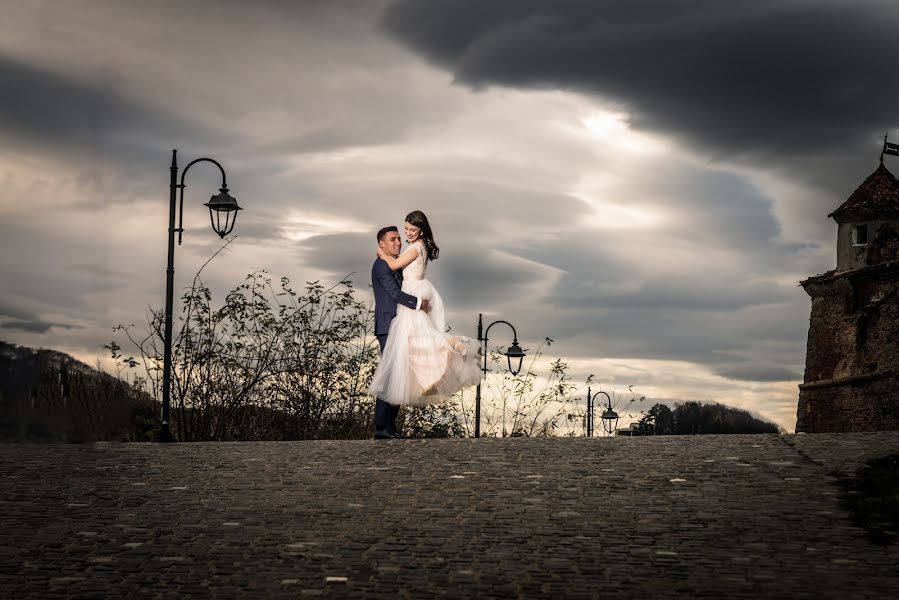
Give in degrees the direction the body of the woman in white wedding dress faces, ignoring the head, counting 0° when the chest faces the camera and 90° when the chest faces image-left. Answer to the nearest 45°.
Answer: approximately 90°

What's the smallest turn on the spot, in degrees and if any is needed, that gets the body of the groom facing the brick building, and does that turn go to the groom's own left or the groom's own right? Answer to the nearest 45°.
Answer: approximately 45° to the groom's own left

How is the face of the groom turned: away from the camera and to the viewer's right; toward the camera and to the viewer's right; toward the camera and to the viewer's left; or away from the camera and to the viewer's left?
toward the camera and to the viewer's right

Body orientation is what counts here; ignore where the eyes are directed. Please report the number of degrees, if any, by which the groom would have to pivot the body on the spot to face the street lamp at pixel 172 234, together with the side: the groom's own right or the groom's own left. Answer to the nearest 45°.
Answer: approximately 135° to the groom's own left

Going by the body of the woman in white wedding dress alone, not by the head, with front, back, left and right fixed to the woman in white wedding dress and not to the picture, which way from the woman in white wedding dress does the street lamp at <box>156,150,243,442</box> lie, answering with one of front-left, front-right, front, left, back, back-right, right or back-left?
front-right

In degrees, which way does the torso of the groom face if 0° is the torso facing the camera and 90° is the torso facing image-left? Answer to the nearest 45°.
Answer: approximately 270°

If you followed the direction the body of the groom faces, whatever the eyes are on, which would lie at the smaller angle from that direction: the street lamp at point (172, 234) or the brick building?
the brick building

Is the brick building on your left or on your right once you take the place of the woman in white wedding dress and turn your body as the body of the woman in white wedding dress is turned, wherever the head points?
on your right

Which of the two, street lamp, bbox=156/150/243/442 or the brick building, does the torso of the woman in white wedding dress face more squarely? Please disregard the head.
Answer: the street lamp
